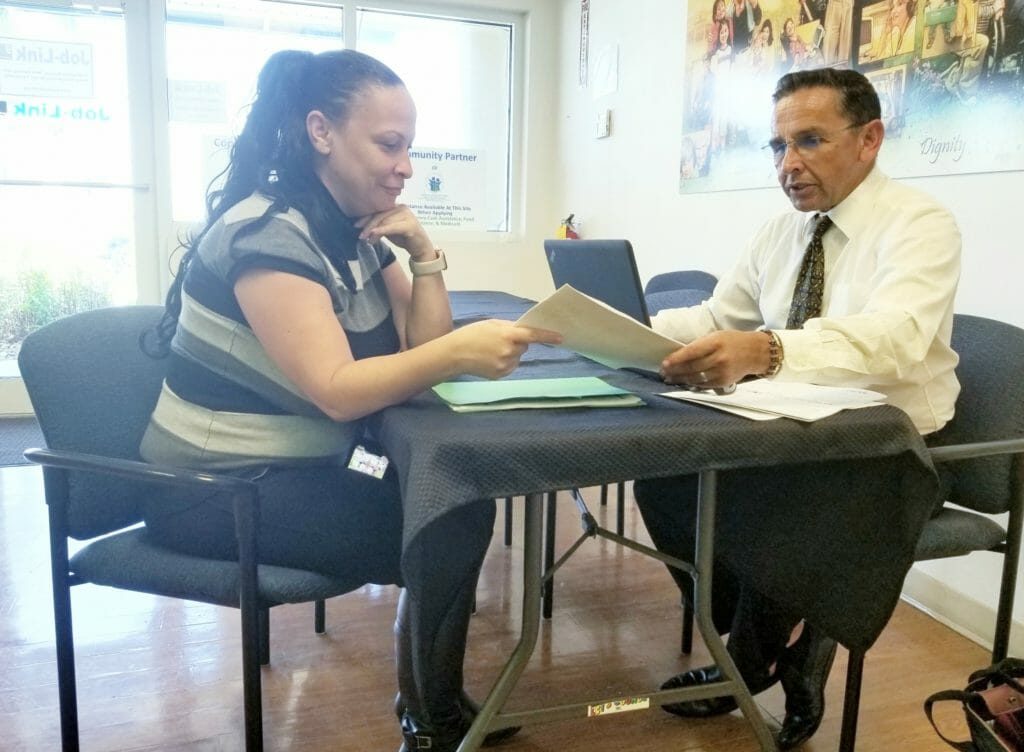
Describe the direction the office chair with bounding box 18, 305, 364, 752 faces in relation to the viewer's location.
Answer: facing the viewer and to the right of the viewer

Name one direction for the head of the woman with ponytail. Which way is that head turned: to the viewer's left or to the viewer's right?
to the viewer's right

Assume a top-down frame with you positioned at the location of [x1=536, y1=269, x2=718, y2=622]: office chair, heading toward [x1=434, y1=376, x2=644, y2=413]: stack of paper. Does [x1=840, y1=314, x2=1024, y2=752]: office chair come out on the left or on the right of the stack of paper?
left

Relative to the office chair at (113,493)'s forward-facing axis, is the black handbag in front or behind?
in front

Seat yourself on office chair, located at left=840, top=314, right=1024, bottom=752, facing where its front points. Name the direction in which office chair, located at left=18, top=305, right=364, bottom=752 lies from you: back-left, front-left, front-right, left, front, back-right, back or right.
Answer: front

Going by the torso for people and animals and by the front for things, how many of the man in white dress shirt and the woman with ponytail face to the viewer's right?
1

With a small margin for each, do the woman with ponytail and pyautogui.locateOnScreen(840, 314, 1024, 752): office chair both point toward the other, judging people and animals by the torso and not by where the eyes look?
yes

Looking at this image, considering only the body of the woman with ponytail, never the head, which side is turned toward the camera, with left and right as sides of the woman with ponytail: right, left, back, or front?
right

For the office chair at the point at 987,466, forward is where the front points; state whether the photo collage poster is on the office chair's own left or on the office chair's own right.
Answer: on the office chair's own right

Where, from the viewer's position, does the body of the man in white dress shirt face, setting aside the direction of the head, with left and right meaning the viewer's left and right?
facing the viewer and to the left of the viewer

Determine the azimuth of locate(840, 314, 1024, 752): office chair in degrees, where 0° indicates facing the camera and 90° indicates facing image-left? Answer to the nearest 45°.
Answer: approximately 45°

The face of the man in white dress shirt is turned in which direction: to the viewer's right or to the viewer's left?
to the viewer's left

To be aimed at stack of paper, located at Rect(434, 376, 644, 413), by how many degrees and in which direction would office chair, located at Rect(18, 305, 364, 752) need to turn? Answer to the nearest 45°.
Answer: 0° — it already faces it

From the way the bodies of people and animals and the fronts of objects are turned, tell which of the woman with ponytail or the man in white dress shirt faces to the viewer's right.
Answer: the woman with ponytail

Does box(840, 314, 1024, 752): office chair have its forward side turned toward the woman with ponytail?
yes
